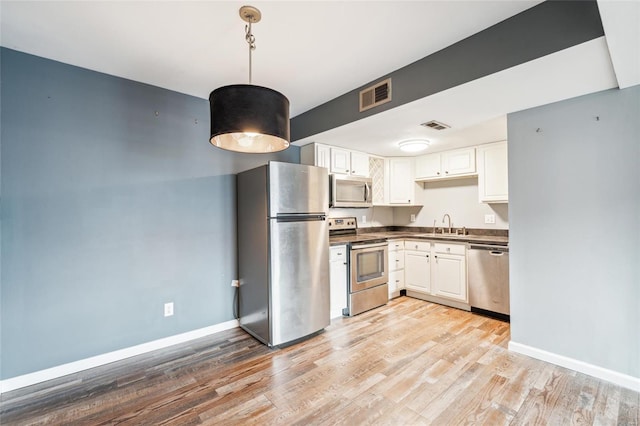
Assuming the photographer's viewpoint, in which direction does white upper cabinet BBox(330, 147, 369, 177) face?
facing the viewer and to the right of the viewer

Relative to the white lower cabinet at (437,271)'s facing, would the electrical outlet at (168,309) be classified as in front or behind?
in front

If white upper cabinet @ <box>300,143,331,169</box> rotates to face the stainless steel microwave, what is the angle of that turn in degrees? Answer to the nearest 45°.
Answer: approximately 45° to its left

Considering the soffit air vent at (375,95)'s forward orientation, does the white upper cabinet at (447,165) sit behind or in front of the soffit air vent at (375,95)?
behind

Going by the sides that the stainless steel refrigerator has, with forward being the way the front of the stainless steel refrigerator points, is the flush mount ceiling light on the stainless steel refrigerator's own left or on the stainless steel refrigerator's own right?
on the stainless steel refrigerator's own left

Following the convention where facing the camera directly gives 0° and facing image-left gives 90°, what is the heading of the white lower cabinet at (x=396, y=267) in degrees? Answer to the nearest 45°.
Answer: approximately 315°

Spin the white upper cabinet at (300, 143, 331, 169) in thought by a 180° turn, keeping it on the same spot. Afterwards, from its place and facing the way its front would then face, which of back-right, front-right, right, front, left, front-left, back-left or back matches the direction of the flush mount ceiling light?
back-right

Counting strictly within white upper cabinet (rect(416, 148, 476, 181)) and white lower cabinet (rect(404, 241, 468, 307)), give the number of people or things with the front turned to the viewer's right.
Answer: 0
